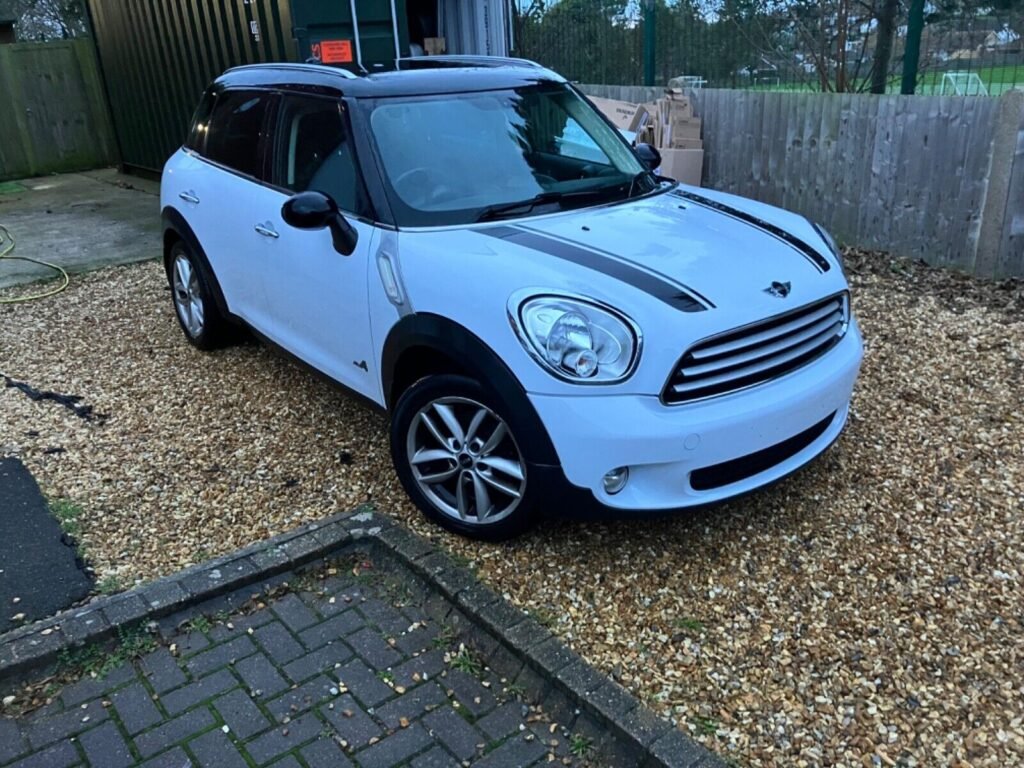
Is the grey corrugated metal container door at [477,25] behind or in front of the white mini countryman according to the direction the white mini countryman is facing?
behind

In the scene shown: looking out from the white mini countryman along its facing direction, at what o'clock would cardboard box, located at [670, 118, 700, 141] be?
The cardboard box is roughly at 8 o'clock from the white mini countryman.

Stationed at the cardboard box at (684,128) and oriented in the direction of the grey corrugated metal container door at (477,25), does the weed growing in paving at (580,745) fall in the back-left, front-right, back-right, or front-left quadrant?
back-left

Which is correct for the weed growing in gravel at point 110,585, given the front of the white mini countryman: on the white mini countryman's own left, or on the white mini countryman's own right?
on the white mini countryman's own right

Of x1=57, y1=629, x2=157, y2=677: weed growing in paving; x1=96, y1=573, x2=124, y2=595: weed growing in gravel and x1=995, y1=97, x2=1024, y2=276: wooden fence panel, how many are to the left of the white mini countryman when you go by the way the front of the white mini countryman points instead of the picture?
1

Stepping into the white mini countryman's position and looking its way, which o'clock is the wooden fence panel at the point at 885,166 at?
The wooden fence panel is roughly at 9 o'clock from the white mini countryman.

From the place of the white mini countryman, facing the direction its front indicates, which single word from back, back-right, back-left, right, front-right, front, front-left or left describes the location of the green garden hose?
back

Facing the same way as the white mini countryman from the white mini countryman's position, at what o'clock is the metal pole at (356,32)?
The metal pole is roughly at 7 o'clock from the white mini countryman.

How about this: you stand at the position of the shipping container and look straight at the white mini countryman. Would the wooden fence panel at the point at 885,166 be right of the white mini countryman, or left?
left

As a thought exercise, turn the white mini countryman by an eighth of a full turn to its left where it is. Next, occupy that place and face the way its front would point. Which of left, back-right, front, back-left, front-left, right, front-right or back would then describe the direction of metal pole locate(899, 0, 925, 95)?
front-left

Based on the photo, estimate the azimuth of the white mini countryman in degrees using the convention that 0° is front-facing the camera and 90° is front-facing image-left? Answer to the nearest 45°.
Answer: approximately 315°

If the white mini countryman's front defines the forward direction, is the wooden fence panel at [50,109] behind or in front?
behind
